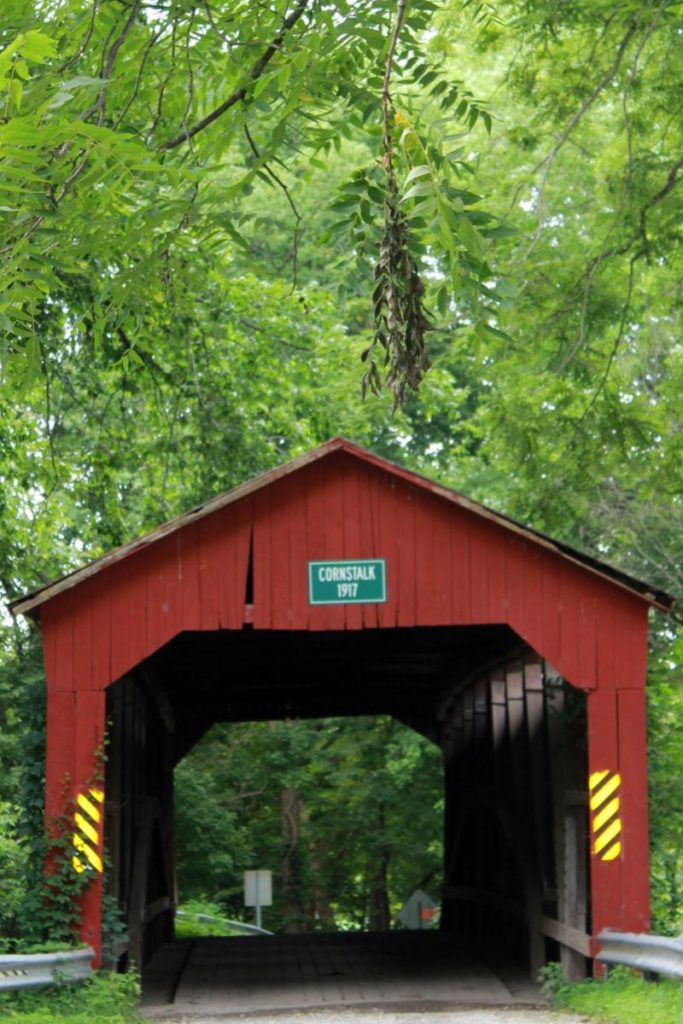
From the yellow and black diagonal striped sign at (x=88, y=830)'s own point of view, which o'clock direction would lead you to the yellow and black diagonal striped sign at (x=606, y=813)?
the yellow and black diagonal striped sign at (x=606, y=813) is roughly at 9 o'clock from the yellow and black diagonal striped sign at (x=88, y=830).

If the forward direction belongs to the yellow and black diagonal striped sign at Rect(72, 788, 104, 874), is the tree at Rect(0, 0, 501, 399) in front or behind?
in front

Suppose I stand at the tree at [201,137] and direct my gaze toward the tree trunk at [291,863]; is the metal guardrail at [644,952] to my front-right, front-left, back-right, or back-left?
front-right

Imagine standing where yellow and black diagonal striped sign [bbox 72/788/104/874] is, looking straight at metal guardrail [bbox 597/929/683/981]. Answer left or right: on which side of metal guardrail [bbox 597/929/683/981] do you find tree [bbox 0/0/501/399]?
right

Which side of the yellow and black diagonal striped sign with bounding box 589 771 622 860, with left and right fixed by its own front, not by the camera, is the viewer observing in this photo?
front

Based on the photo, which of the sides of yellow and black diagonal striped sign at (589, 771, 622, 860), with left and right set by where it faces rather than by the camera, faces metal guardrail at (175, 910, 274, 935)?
back

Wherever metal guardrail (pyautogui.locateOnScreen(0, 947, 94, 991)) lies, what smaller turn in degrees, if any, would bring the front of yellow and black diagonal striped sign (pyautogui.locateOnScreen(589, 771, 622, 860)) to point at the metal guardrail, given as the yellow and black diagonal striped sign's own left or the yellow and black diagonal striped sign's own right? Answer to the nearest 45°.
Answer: approximately 45° to the yellow and black diagonal striped sign's own right

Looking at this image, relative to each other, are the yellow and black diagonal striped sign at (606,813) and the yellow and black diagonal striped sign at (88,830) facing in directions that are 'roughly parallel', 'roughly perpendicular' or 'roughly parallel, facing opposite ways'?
roughly parallel

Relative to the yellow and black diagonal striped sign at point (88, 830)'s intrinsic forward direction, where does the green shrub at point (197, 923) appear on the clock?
The green shrub is roughly at 6 o'clock from the yellow and black diagonal striped sign.

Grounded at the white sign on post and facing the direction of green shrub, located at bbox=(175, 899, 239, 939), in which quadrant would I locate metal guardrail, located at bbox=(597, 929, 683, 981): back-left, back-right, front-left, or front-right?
back-left

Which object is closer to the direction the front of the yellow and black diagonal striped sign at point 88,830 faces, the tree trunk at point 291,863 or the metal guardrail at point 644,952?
the metal guardrail

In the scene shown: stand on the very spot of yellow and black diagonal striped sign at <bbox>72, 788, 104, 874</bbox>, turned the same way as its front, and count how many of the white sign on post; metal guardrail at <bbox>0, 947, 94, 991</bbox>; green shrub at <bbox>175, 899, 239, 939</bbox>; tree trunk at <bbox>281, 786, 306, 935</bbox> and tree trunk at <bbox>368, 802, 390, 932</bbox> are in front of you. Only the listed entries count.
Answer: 1

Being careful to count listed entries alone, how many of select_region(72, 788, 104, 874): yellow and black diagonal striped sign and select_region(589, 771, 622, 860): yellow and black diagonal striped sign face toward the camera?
2
